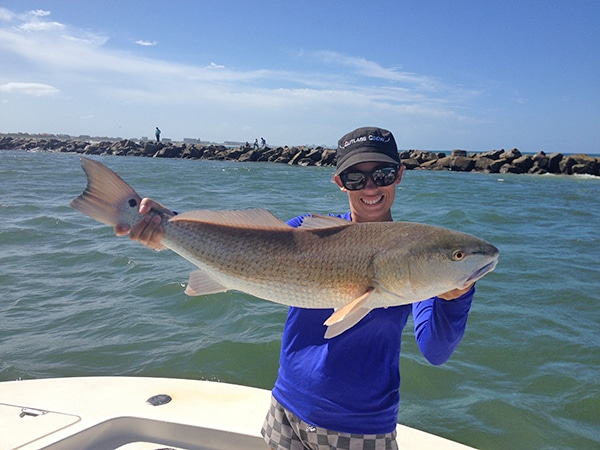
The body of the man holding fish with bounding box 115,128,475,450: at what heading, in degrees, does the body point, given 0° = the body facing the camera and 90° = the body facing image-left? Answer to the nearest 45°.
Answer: approximately 0°
